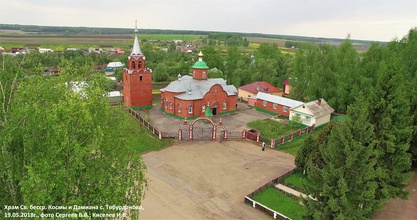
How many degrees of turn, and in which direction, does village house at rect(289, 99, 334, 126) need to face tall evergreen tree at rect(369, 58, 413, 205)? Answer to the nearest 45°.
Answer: approximately 45° to its left

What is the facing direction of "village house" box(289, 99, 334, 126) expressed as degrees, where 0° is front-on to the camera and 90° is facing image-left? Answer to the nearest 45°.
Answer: approximately 45°

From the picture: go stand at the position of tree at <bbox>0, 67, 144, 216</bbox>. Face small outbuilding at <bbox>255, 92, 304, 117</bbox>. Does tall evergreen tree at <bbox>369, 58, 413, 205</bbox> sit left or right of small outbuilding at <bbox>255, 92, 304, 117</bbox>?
right

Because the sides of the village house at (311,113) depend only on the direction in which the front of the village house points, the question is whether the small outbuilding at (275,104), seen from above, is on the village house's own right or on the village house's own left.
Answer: on the village house's own right

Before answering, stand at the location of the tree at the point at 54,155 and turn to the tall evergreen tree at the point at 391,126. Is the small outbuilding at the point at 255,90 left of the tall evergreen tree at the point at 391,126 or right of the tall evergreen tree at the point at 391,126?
left

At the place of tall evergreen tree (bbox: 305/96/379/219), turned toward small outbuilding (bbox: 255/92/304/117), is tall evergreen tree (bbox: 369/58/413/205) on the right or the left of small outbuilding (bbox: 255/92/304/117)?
right

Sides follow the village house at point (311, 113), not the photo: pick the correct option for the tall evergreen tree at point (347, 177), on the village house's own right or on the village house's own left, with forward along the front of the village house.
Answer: on the village house's own left

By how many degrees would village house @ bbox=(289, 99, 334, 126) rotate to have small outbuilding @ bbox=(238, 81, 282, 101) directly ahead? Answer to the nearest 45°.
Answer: approximately 90° to its right
